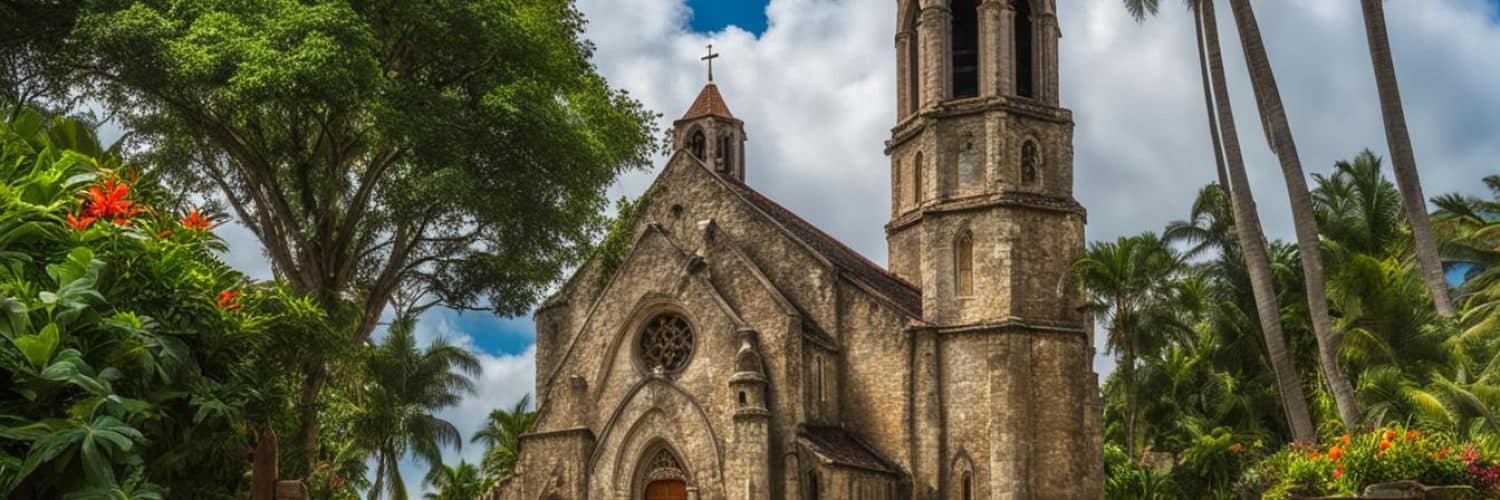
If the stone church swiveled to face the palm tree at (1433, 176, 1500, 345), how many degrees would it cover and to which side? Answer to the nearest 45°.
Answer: approximately 135° to its left

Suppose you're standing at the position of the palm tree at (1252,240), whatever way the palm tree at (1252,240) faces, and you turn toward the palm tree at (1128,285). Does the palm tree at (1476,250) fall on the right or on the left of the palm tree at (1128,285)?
right

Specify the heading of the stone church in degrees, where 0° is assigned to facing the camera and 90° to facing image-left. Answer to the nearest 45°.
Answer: approximately 45°

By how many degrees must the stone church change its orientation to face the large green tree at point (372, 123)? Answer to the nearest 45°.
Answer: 0° — it already faces it

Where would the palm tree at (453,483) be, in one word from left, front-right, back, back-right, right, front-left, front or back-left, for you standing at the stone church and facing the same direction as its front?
right

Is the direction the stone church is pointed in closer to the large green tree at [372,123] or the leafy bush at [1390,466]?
the large green tree

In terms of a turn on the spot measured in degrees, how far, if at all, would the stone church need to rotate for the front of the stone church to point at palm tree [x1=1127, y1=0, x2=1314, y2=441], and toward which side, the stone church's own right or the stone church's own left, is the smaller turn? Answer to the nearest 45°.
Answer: approximately 90° to the stone church's own left

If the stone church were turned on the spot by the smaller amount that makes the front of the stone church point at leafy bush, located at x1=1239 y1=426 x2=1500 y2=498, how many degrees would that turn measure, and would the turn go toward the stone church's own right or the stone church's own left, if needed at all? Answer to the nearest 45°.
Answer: approximately 45° to the stone church's own left

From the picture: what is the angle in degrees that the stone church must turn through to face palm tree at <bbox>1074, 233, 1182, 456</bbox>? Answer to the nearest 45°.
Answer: approximately 135° to its left

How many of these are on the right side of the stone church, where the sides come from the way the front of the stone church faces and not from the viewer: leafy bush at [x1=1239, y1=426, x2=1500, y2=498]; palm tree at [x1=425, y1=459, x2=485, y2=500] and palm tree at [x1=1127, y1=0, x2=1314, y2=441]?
1
